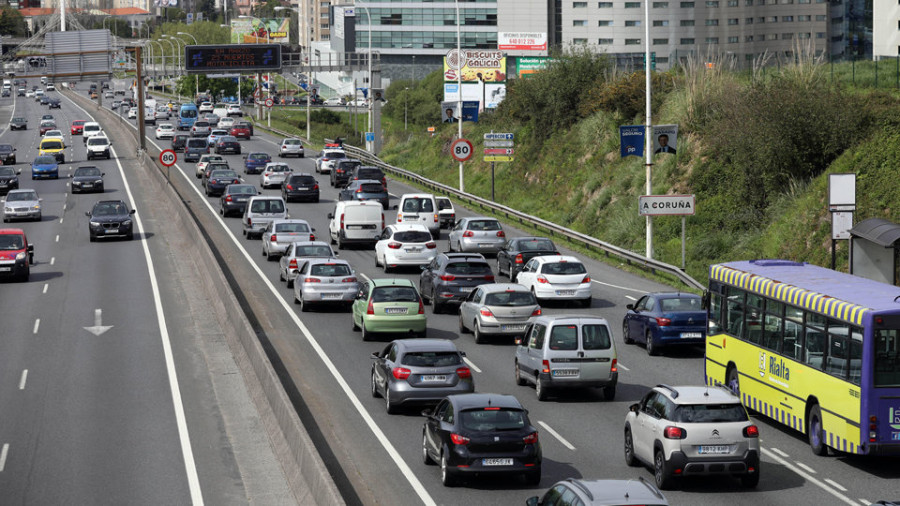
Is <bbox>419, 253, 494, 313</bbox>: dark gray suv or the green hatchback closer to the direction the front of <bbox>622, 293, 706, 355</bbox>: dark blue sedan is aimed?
the dark gray suv

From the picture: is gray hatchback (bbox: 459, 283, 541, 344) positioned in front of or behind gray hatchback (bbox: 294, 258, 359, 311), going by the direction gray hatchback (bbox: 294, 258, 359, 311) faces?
behind

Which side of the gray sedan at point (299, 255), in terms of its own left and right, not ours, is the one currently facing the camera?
back

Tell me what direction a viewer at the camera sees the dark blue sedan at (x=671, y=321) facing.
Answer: facing away from the viewer and to the left of the viewer

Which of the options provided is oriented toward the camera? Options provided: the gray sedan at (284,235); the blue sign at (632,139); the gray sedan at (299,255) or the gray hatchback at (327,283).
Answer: the blue sign

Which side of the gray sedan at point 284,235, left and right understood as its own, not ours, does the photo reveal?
back

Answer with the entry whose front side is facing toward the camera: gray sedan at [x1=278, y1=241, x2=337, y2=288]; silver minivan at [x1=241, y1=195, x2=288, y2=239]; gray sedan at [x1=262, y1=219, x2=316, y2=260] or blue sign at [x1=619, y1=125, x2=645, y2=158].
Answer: the blue sign

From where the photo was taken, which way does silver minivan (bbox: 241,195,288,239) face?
away from the camera

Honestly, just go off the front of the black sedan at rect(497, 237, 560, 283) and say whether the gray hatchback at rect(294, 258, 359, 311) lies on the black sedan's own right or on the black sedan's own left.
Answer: on the black sedan's own left

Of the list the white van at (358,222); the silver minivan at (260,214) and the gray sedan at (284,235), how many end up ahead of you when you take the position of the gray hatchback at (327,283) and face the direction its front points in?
3

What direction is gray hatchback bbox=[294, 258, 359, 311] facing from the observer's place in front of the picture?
facing away from the viewer

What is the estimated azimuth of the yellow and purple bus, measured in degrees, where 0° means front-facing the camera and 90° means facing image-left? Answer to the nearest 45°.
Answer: approximately 135°

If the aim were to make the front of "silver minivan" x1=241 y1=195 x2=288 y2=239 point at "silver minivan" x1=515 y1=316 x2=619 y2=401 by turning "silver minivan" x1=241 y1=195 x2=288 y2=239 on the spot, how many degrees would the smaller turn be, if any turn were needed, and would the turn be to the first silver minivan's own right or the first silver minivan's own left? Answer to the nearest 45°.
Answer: approximately 180°

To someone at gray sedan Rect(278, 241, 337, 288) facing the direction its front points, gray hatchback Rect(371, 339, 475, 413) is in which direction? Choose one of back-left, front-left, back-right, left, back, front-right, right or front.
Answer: back

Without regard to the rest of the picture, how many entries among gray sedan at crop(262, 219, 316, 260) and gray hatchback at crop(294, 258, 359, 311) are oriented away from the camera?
2
